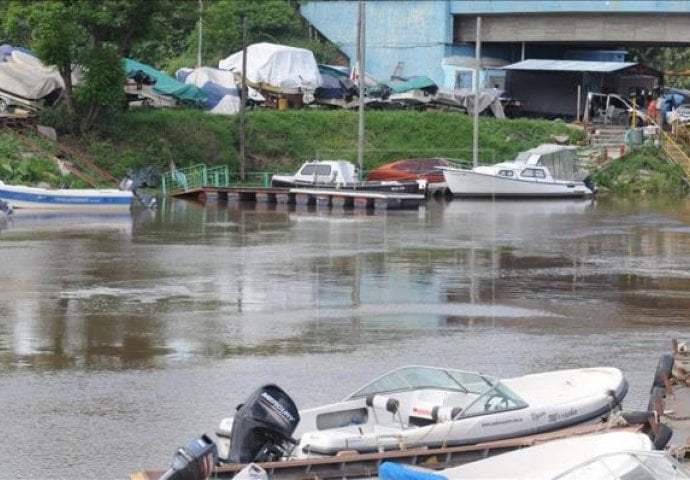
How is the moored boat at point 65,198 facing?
to the viewer's left

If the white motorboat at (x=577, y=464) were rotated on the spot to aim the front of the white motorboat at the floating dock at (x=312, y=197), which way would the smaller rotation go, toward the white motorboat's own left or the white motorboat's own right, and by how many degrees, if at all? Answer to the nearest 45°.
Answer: approximately 90° to the white motorboat's own left

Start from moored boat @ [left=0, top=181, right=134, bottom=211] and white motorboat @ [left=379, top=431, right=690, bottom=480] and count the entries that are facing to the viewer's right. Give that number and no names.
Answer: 1

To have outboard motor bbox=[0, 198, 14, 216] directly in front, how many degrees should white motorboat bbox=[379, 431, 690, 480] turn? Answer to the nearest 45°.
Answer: approximately 135° to its left

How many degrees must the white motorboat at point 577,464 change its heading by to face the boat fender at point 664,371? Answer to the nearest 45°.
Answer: approximately 90° to its left

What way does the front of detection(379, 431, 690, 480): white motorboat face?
to the viewer's right

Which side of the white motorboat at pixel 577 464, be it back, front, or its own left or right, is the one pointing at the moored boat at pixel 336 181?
left

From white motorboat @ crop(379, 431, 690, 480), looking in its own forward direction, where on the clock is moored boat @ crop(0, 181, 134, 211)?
The moored boat is roughly at 8 o'clock from the white motorboat.
